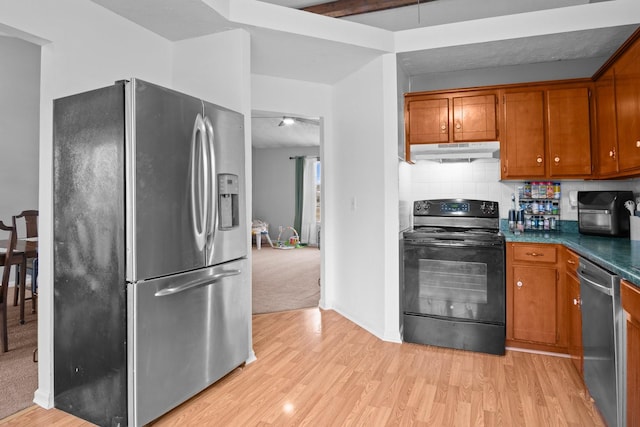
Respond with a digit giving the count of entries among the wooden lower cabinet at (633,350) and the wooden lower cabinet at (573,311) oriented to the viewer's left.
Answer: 2

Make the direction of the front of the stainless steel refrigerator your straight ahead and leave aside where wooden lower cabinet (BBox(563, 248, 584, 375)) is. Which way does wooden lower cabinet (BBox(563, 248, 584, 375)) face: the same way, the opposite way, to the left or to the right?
the opposite way

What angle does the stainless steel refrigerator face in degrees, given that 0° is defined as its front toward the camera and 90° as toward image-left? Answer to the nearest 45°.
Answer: approximately 315°

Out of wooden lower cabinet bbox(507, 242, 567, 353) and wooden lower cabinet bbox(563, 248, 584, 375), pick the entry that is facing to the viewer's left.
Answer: wooden lower cabinet bbox(563, 248, 584, 375)

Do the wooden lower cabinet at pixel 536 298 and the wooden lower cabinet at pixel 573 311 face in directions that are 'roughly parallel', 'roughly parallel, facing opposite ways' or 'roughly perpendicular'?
roughly perpendicular

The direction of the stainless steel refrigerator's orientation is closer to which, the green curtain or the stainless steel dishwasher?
the stainless steel dishwasher

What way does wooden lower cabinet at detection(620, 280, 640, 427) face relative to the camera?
to the viewer's left

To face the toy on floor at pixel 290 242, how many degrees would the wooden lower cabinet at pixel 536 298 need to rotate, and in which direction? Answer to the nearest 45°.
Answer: approximately 135° to its right

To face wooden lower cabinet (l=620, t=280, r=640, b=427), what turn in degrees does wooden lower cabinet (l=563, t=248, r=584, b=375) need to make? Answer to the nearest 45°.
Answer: approximately 90° to its left
